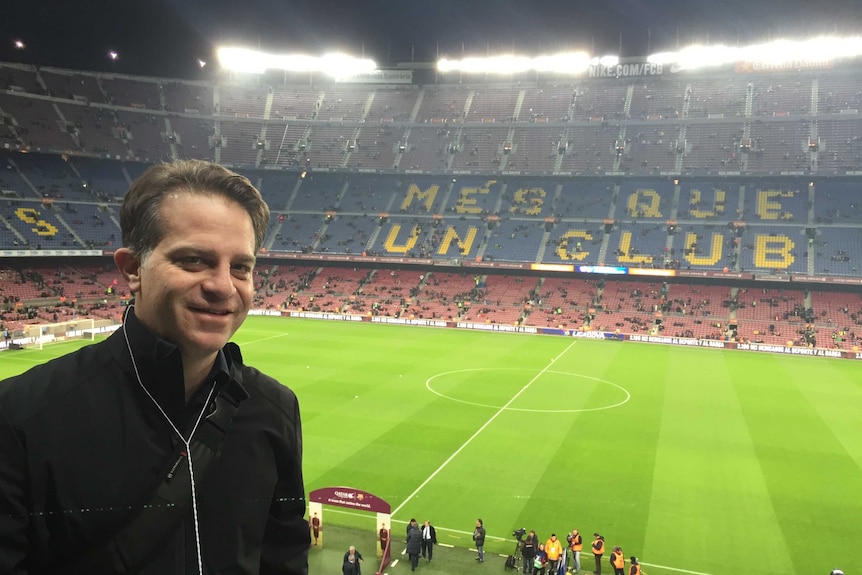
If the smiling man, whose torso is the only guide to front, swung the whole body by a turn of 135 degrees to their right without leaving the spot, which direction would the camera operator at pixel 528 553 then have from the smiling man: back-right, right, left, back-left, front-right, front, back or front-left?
back-right

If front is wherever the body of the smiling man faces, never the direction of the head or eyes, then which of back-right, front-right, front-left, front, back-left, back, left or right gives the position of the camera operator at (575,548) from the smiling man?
left

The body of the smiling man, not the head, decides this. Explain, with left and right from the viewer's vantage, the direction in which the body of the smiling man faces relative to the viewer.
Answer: facing the viewer and to the right of the viewer
